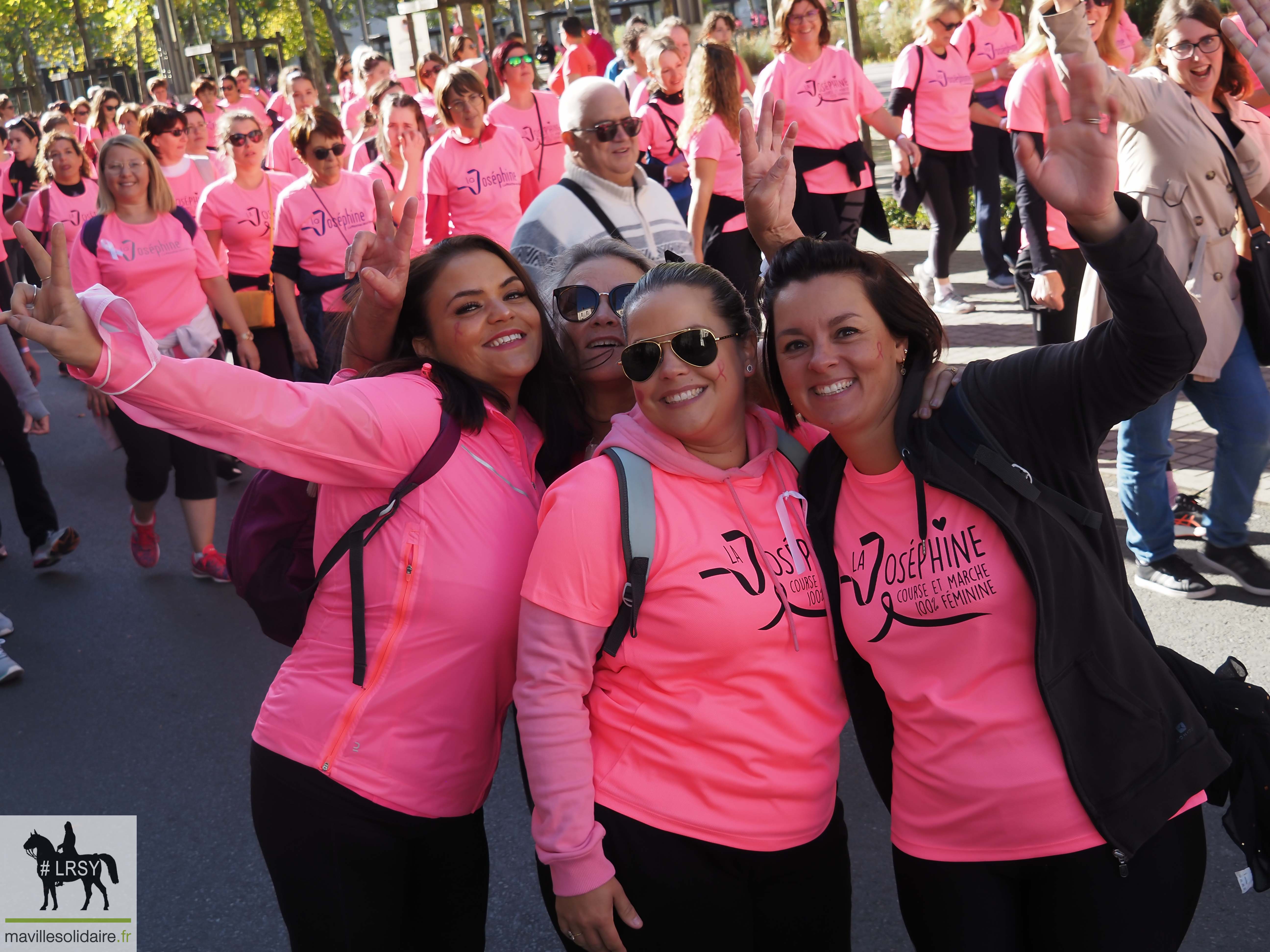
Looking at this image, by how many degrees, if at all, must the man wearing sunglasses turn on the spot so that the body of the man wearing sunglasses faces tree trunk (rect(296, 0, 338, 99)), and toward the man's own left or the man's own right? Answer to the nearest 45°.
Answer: approximately 135° to the man's own left

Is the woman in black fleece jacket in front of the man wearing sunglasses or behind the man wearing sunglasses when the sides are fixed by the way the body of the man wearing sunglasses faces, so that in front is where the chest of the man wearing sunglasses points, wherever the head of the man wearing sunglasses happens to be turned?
in front

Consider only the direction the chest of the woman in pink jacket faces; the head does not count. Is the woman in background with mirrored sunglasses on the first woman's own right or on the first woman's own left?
on the first woman's own left

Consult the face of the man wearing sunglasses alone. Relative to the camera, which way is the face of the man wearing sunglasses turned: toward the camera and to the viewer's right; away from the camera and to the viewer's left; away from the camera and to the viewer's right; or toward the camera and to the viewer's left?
toward the camera and to the viewer's right

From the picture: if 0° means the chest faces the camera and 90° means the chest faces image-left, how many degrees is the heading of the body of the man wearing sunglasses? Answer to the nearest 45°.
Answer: approximately 315°

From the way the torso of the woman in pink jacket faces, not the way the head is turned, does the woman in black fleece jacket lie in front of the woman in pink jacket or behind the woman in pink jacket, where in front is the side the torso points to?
in front

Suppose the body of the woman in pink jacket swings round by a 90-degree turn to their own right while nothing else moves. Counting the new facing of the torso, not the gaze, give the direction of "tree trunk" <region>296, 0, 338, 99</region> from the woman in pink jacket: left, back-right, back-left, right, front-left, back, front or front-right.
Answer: back-right

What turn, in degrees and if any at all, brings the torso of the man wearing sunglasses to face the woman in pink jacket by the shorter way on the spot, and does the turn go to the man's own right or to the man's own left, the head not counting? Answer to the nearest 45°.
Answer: approximately 45° to the man's own right

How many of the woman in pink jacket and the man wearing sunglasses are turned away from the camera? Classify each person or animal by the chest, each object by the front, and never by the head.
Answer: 0
